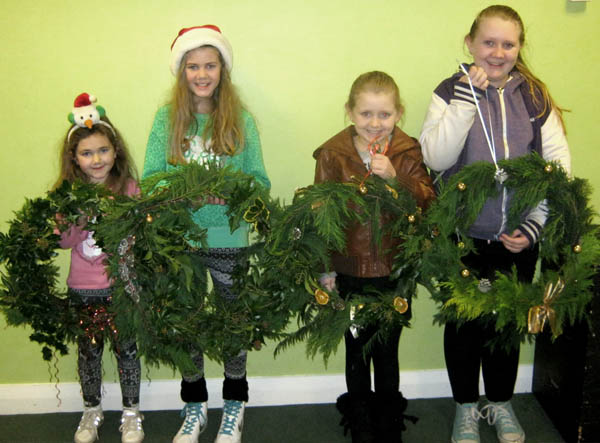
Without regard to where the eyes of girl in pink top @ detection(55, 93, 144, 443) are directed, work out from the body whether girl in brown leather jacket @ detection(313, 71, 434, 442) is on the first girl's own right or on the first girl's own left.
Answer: on the first girl's own left

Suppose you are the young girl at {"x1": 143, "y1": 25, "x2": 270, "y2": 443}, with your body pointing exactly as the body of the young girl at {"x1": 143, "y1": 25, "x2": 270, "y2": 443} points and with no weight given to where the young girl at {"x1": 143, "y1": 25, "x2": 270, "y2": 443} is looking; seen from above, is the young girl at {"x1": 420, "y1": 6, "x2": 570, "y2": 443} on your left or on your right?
on your left

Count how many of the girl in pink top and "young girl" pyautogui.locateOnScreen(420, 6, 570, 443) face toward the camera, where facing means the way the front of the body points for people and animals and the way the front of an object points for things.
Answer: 2

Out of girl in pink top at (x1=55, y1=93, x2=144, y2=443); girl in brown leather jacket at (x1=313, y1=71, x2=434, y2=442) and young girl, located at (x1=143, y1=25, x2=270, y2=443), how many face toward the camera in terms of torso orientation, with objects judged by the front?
3

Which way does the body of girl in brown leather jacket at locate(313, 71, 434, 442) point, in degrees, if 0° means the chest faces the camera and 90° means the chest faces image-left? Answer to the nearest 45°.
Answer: approximately 0°
